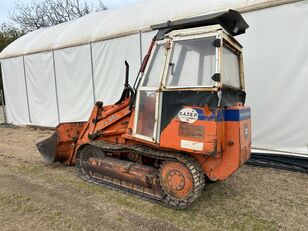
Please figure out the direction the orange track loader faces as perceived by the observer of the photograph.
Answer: facing away from the viewer and to the left of the viewer
